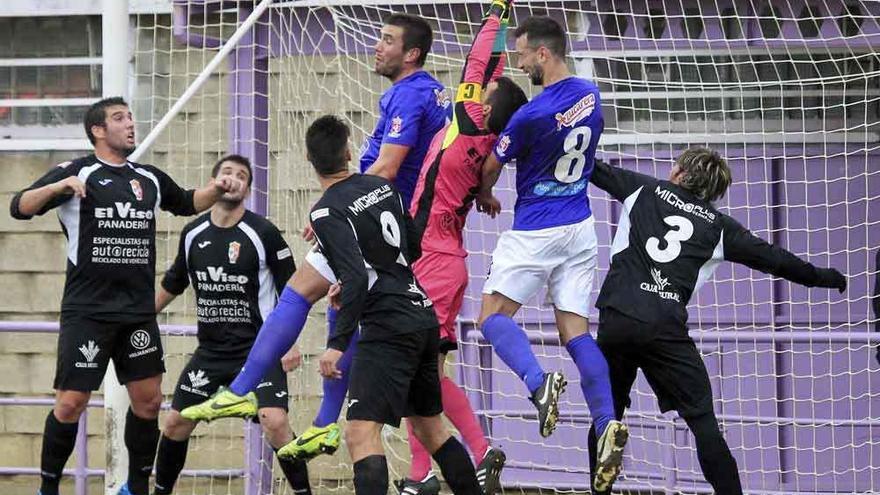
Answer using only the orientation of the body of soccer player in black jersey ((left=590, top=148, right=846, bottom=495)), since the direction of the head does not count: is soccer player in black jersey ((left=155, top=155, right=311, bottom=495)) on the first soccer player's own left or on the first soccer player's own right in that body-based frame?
on the first soccer player's own left

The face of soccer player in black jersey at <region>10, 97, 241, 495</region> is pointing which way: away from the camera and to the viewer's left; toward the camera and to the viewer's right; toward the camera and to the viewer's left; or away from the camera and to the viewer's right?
toward the camera and to the viewer's right

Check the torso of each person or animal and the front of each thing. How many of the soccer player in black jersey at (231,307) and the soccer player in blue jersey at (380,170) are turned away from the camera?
0

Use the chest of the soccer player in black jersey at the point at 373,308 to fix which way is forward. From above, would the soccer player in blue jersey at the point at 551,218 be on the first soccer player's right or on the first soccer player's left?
on the first soccer player's right

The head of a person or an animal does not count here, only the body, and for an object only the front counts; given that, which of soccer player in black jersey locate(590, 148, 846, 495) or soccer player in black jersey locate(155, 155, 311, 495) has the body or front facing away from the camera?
soccer player in black jersey locate(590, 148, 846, 495)

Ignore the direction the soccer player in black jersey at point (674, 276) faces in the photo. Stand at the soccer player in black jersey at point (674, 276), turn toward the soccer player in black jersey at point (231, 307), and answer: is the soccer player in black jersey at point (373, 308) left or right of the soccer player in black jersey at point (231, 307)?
left

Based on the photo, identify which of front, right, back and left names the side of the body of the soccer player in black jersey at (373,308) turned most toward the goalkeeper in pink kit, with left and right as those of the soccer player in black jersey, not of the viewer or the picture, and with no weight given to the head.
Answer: right

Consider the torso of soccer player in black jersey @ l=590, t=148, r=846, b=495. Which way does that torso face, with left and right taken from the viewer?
facing away from the viewer

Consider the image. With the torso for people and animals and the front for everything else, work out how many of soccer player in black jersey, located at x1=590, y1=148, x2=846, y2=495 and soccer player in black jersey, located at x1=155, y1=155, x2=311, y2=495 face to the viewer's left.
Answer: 0
